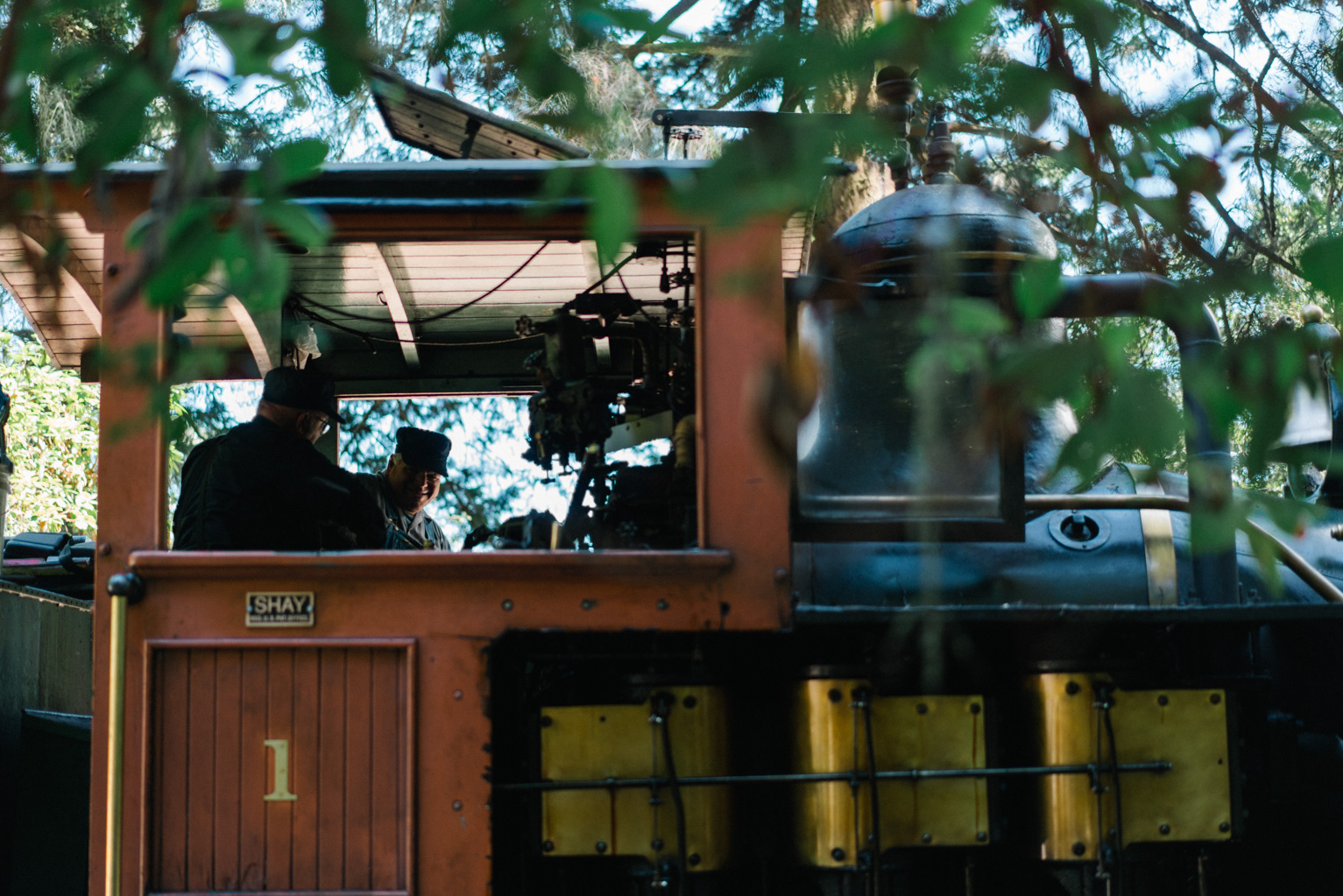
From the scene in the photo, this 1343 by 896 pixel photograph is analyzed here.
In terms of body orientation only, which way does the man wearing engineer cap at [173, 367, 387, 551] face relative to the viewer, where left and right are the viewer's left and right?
facing away from the viewer and to the right of the viewer

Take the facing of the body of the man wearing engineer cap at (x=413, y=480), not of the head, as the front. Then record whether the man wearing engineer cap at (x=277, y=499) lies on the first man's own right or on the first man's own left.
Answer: on the first man's own right

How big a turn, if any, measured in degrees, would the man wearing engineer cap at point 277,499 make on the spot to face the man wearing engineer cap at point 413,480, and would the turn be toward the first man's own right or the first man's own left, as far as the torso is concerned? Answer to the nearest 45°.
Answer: approximately 45° to the first man's own left
